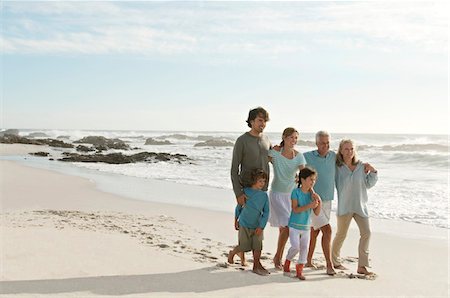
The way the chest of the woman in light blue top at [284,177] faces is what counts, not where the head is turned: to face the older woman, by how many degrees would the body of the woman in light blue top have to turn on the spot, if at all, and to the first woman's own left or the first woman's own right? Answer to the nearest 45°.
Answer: approximately 45° to the first woman's own left

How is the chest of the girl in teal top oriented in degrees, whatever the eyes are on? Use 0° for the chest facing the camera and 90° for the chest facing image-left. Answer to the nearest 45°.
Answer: approximately 315°

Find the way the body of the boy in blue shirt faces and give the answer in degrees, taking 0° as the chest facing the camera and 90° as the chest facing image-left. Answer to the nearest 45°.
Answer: approximately 315°

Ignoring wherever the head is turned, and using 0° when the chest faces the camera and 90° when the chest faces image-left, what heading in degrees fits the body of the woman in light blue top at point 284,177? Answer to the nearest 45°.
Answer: approximately 315°

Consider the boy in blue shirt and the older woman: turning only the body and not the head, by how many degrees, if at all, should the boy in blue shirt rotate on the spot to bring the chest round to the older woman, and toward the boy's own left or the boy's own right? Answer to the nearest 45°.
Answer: approximately 45° to the boy's own left

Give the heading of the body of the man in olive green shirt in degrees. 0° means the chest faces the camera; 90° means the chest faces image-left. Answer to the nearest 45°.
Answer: approximately 315°
